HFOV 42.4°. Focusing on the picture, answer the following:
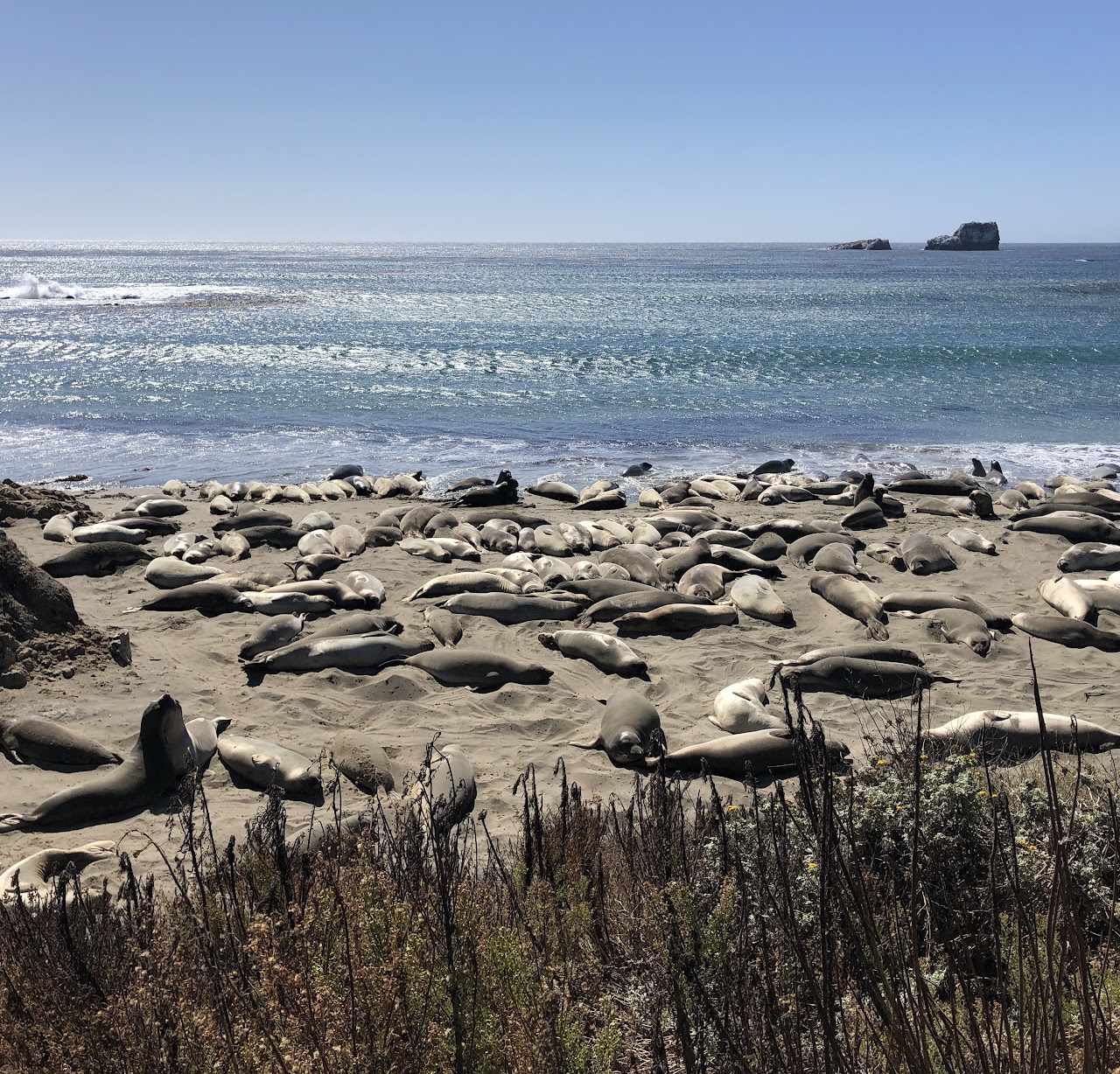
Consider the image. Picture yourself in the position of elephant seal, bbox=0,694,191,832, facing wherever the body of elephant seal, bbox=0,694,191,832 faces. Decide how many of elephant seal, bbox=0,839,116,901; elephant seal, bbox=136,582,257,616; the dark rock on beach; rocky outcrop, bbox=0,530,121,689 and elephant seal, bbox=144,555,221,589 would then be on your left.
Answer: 4

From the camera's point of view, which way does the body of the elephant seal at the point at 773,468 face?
to the viewer's right

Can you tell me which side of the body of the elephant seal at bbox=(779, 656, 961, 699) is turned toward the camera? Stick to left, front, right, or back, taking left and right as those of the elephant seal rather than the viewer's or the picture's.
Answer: left

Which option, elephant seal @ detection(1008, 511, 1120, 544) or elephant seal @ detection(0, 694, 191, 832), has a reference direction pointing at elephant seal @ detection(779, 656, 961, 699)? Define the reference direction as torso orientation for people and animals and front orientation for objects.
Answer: elephant seal @ detection(0, 694, 191, 832)

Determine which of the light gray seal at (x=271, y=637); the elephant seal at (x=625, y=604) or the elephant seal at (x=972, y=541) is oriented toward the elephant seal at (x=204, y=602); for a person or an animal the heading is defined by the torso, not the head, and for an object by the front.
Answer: the elephant seal at (x=625, y=604)

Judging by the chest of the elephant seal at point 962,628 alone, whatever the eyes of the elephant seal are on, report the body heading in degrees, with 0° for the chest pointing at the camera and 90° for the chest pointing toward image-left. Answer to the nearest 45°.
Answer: approximately 315°

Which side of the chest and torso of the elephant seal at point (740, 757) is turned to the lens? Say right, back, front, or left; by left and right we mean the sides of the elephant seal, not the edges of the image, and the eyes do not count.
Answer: right
